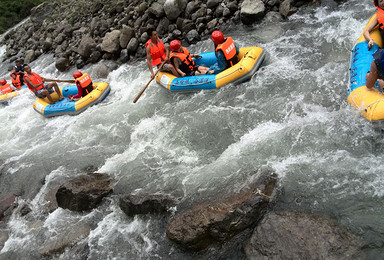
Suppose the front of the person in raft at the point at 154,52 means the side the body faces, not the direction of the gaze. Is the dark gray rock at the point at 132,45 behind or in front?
behind

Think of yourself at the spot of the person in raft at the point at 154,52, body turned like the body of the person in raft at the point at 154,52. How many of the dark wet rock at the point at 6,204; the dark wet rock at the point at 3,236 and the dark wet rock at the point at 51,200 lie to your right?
3

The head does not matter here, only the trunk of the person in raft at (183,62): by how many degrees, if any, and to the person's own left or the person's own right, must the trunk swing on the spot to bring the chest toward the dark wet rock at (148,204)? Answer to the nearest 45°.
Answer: approximately 45° to the person's own right

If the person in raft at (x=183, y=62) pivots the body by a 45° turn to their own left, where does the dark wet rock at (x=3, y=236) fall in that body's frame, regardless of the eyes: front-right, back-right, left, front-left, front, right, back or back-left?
back-right

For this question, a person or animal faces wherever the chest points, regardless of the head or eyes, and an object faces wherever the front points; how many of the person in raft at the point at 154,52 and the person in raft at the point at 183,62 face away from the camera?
0

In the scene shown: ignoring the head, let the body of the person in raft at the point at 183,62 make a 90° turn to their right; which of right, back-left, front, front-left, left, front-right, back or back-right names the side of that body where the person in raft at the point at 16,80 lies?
right

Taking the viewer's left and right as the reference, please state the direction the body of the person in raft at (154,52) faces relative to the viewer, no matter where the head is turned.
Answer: facing the viewer and to the right of the viewer

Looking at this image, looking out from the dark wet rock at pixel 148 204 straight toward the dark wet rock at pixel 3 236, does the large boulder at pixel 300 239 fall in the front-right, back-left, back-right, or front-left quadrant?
back-left

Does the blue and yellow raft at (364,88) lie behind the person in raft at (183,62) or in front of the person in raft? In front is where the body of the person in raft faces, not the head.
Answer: in front

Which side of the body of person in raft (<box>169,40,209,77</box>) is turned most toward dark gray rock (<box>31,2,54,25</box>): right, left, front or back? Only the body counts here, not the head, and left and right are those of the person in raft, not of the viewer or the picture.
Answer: back

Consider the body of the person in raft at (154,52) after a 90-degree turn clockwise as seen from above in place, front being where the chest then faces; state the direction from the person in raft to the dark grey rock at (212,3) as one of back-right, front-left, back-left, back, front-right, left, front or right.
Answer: back

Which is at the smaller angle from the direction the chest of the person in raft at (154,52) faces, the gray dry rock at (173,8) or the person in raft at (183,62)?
the person in raft
